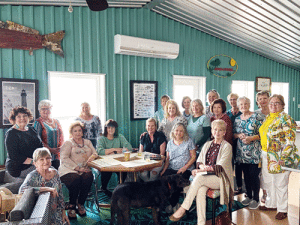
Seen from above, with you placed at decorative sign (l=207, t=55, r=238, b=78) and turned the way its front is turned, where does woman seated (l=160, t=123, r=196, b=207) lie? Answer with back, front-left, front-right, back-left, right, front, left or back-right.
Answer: front

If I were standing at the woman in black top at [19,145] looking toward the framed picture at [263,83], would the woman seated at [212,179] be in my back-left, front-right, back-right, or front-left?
front-right

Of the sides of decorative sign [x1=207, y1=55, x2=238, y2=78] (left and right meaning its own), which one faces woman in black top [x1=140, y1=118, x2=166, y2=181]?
front

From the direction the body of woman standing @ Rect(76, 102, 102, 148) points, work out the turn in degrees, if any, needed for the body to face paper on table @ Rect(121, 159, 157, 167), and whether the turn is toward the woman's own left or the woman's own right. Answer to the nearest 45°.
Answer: approximately 45° to the woman's own left

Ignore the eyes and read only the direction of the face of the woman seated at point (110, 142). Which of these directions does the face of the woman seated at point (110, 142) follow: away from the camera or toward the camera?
toward the camera

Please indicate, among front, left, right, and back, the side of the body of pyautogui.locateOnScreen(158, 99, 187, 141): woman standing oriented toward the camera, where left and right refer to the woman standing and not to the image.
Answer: front

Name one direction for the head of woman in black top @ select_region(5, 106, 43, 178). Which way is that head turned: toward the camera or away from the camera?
toward the camera

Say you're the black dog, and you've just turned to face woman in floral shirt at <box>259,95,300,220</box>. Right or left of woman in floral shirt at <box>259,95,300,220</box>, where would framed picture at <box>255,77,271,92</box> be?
left

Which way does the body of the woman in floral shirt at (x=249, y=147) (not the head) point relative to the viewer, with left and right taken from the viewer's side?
facing the viewer and to the left of the viewer

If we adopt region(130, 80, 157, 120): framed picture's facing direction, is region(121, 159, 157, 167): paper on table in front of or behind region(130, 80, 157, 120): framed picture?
in front

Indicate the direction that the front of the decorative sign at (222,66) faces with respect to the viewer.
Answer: facing the viewer

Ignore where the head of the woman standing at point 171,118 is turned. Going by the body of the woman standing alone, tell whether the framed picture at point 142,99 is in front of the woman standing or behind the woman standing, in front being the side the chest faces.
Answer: behind
